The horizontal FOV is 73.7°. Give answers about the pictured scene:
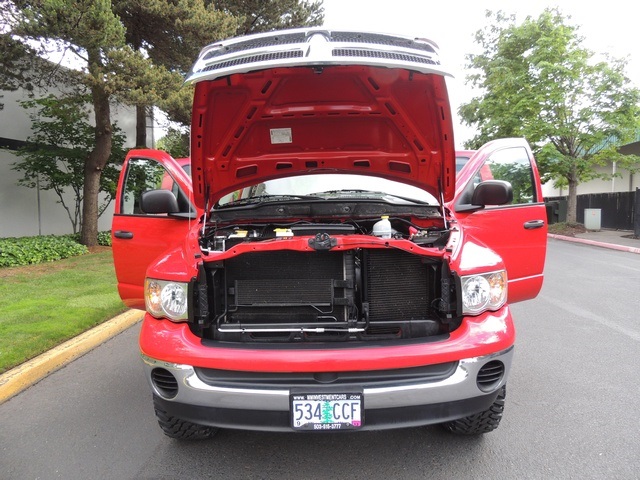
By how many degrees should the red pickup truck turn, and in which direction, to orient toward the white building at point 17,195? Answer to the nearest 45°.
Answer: approximately 135° to its right

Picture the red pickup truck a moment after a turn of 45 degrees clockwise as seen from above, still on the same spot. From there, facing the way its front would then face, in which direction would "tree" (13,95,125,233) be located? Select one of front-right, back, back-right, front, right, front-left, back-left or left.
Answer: right

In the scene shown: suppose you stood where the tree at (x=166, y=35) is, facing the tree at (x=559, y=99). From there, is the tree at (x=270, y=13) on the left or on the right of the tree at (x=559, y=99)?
left

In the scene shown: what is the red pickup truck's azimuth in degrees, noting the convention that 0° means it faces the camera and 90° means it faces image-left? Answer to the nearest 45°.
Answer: approximately 0°

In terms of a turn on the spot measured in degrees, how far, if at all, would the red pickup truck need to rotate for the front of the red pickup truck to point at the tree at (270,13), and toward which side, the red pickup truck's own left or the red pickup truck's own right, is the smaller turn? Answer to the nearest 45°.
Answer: approximately 180°

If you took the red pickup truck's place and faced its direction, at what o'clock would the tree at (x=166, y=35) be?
The tree is roughly at 5 o'clock from the red pickup truck.

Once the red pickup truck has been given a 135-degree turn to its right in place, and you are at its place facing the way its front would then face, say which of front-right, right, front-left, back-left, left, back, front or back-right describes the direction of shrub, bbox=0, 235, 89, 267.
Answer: front

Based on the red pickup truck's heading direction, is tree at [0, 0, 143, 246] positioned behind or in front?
behind

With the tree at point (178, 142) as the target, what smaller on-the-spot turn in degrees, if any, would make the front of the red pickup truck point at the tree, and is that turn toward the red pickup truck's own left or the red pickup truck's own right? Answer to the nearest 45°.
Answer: approximately 180°

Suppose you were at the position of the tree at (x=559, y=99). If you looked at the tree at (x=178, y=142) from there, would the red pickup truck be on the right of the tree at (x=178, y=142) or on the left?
left
